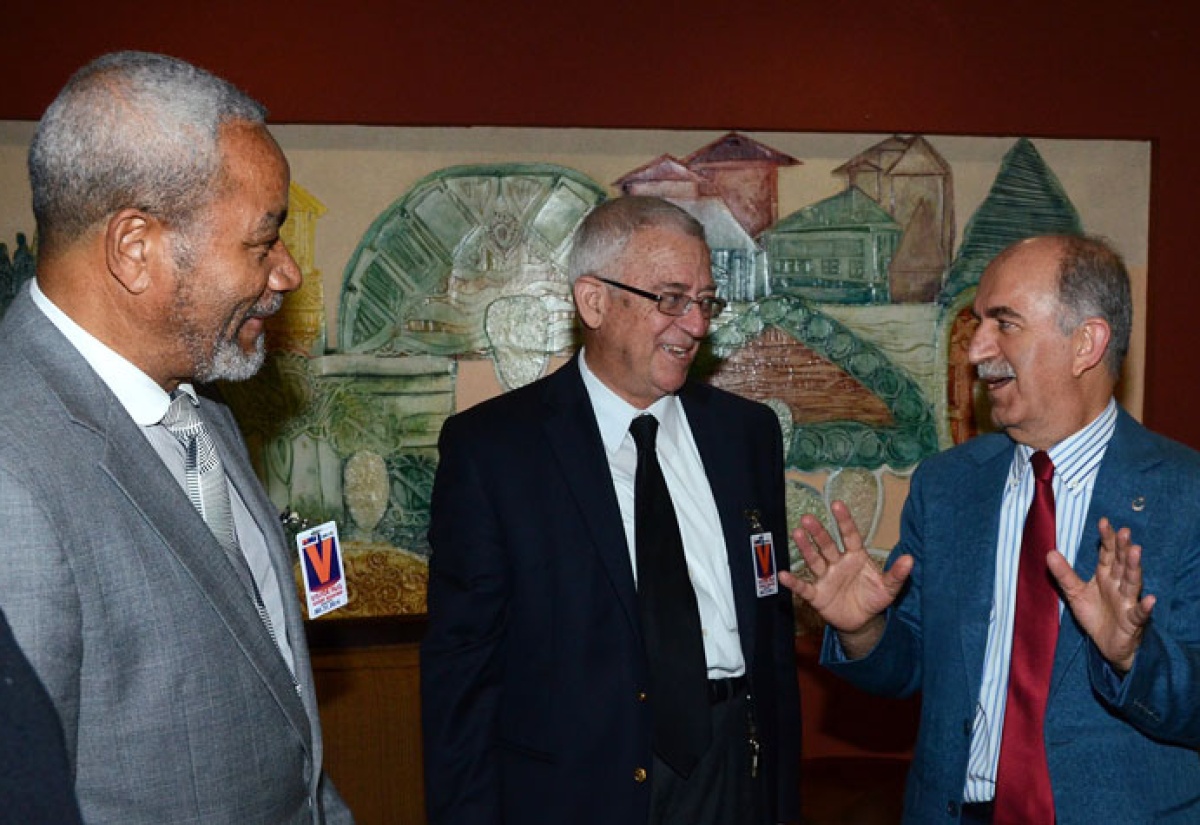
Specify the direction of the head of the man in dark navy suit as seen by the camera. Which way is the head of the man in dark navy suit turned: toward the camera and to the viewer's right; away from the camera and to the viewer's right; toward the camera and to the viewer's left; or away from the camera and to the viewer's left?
toward the camera and to the viewer's right

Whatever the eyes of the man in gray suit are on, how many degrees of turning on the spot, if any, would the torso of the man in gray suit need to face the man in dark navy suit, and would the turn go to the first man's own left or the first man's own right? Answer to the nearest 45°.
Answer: approximately 90° to the first man's own left

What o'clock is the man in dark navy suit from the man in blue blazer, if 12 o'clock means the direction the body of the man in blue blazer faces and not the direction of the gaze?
The man in dark navy suit is roughly at 1 o'clock from the man in blue blazer.

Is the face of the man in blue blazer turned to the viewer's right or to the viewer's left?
to the viewer's left

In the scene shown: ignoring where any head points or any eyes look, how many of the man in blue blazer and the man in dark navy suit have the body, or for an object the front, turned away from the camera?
0

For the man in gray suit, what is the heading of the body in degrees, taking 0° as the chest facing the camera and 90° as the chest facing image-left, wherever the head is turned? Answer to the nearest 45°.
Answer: approximately 315°

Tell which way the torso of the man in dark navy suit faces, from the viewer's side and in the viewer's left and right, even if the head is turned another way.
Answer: facing the viewer and to the right of the viewer

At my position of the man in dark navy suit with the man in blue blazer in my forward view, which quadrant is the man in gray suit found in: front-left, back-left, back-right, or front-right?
back-right

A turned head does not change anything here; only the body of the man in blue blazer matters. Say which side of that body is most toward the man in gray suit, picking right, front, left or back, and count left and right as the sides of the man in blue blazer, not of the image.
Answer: front

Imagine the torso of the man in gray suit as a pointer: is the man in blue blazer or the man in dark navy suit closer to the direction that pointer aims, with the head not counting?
the man in blue blazer

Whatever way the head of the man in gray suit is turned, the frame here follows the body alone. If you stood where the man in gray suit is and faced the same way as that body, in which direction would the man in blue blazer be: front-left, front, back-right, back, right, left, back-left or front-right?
front-left

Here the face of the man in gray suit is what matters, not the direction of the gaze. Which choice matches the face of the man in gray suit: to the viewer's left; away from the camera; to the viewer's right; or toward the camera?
to the viewer's right

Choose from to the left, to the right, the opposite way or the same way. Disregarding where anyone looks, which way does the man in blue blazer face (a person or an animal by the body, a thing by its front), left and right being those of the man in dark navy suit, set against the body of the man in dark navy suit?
to the right

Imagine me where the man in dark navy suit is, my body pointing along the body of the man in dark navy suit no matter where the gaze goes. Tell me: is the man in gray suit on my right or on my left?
on my right
